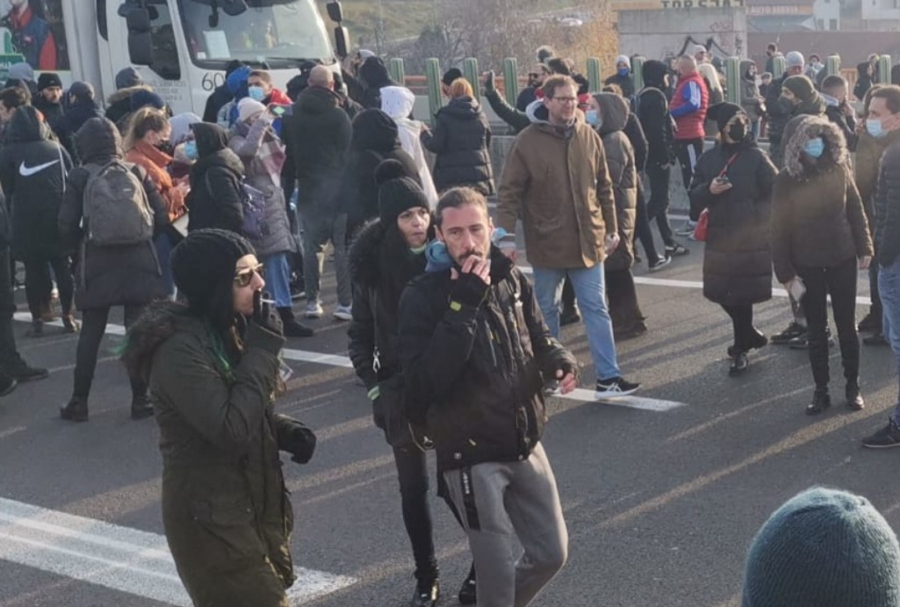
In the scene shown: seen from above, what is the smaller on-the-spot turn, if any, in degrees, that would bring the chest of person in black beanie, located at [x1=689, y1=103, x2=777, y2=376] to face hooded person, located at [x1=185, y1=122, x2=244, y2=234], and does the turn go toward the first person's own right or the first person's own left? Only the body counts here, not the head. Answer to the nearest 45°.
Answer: approximately 90° to the first person's own right

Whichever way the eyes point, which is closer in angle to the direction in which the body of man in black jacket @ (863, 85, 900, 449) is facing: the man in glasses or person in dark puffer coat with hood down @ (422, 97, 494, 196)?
the man in glasses

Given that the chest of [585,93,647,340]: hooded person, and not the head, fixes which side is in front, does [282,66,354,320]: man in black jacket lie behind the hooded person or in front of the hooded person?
in front

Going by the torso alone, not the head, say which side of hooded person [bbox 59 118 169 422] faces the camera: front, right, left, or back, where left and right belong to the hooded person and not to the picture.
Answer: back

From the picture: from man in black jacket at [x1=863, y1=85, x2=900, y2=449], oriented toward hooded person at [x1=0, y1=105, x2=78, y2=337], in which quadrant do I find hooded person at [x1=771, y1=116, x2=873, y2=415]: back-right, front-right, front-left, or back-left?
front-right

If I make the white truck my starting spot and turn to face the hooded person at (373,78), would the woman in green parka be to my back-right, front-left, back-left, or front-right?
front-right

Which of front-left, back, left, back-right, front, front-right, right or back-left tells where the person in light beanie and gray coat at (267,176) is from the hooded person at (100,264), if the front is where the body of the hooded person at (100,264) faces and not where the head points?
front-right

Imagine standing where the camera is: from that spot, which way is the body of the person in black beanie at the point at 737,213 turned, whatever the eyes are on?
toward the camera

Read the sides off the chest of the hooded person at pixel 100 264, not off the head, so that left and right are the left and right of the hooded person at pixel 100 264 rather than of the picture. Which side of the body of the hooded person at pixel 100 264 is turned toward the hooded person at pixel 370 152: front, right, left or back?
right

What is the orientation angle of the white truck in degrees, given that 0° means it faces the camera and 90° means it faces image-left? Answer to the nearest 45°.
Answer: approximately 315°

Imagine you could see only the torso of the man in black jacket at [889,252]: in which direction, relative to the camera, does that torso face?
to the viewer's left

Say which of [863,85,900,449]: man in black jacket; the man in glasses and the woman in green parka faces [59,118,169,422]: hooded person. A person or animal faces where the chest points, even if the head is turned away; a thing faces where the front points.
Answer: the man in black jacket

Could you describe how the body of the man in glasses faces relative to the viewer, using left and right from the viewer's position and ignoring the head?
facing the viewer and to the right of the viewer

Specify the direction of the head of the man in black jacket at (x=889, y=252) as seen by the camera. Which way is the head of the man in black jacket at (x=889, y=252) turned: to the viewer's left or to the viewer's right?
to the viewer's left

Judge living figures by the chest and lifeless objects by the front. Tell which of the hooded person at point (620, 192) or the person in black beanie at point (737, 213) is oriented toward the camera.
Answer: the person in black beanie at point (737, 213)

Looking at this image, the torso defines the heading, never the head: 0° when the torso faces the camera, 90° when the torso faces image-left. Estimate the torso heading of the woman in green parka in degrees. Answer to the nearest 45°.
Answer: approximately 270°

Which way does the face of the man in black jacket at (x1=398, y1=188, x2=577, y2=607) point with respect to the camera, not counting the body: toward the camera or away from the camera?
toward the camera

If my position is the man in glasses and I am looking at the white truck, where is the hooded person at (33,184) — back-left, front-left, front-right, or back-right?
front-left

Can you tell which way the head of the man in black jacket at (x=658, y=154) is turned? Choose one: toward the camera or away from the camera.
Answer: away from the camera
